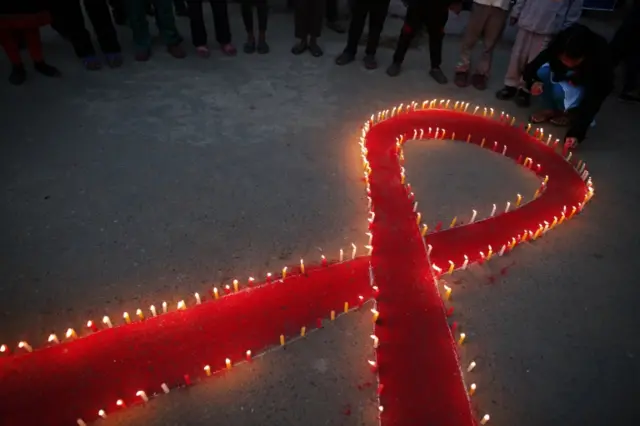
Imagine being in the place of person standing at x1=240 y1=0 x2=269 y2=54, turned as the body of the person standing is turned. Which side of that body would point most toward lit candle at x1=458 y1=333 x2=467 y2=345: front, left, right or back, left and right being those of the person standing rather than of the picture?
front

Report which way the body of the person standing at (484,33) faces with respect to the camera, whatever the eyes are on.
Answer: toward the camera

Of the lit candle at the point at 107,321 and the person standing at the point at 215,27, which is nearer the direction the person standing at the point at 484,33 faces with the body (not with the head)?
the lit candle

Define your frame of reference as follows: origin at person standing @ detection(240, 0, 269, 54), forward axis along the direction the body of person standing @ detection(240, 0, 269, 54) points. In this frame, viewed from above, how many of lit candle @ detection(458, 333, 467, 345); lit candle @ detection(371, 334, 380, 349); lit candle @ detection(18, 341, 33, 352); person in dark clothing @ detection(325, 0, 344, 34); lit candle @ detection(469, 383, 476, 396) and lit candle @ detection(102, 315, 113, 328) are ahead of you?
5

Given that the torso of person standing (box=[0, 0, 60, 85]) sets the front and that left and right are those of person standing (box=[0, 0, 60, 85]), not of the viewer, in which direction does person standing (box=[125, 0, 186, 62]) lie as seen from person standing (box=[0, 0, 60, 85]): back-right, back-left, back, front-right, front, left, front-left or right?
front-left

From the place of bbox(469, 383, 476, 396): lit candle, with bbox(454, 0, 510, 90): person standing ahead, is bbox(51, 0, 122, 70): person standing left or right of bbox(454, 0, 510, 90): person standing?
left

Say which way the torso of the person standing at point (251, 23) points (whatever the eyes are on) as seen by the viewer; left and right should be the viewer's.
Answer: facing the viewer

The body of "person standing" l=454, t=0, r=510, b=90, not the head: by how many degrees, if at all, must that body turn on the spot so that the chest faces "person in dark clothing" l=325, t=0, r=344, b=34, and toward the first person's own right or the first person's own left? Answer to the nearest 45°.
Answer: approximately 135° to the first person's own right

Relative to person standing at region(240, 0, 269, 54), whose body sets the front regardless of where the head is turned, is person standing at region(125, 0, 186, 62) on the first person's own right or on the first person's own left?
on the first person's own right

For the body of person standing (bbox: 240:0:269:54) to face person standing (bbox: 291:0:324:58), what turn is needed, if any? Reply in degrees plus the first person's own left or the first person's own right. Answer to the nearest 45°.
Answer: approximately 90° to the first person's own left

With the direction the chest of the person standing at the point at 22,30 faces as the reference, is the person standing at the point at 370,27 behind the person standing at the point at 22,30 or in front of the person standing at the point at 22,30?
in front

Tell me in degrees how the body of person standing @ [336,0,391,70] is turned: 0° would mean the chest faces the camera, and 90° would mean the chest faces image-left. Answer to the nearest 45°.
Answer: approximately 45°

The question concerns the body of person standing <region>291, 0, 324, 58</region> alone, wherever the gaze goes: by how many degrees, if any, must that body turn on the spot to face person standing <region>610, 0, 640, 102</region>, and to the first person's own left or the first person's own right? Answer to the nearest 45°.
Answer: approximately 90° to the first person's own left

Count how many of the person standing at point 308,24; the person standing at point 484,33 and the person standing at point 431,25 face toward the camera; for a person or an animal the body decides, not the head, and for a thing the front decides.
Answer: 3

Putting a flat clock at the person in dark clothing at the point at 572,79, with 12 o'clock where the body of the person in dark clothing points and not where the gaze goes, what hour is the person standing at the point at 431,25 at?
The person standing is roughly at 2 o'clock from the person in dark clothing.

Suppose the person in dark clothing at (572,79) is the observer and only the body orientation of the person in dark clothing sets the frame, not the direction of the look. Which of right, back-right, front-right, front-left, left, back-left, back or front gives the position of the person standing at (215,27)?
front-right
